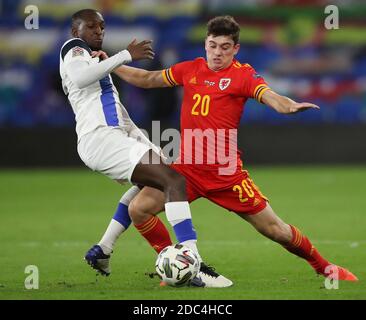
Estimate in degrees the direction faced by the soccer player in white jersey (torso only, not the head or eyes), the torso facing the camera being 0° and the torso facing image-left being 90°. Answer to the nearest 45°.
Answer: approximately 270°

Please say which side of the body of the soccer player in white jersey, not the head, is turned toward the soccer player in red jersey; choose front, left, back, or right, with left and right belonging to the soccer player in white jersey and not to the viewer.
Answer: front

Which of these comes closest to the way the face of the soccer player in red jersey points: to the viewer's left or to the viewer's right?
to the viewer's left
